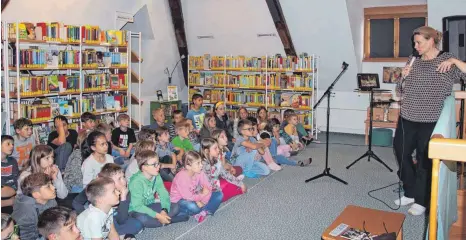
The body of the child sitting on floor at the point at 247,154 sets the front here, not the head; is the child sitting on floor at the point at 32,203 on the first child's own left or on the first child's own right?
on the first child's own right

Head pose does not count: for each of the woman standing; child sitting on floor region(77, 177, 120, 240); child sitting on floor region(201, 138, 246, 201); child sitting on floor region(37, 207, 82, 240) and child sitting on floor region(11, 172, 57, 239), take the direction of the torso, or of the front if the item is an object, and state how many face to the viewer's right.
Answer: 4

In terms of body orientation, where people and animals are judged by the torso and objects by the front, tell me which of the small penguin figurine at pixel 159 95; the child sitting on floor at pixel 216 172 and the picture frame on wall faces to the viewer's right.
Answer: the child sitting on floor

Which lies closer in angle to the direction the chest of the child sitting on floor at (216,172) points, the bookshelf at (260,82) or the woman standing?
the woman standing

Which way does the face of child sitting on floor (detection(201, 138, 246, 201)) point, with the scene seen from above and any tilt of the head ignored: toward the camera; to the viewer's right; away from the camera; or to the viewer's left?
to the viewer's right

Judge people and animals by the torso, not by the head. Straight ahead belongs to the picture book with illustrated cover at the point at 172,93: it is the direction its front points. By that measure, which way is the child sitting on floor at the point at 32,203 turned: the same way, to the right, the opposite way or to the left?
to the left

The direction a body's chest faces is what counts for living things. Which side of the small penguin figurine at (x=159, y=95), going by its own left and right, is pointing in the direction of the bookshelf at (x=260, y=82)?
left

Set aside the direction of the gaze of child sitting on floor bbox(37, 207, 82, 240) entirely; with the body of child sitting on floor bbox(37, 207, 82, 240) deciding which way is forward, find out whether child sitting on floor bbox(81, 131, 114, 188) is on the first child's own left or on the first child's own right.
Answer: on the first child's own left

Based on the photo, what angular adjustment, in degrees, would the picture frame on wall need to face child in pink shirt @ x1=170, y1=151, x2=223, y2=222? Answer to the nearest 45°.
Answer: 0° — it already faces them

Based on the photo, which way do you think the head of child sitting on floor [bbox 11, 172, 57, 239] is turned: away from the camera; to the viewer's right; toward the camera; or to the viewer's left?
to the viewer's right

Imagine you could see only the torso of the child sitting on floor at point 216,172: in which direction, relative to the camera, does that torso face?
to the viewer's right
